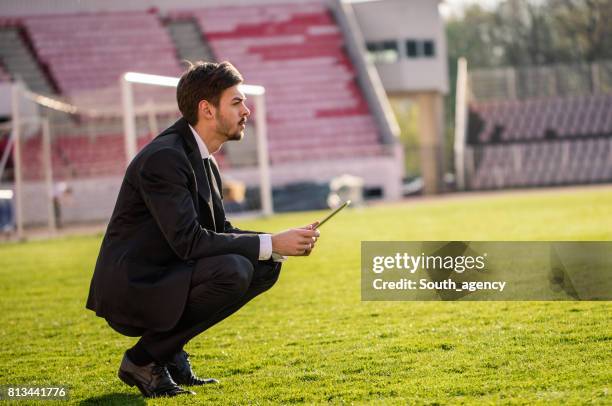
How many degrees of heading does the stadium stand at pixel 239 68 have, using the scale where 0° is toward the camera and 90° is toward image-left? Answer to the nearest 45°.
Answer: approximately 0°

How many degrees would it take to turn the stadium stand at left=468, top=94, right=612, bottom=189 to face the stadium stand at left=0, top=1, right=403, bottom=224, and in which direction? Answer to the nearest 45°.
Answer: approximately 45° to its right

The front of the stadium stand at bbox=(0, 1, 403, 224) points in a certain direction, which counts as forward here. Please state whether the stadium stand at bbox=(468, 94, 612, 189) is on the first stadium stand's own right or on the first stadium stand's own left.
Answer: on the first stadium stand's own left

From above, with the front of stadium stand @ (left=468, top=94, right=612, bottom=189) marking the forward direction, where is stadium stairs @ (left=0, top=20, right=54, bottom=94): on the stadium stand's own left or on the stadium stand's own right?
on the stadium stand's own right

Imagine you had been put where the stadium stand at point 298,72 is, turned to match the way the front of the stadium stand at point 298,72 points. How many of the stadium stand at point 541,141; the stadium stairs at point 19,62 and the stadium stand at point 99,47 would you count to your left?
1

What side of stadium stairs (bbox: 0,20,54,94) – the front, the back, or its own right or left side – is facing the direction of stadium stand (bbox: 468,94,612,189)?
left

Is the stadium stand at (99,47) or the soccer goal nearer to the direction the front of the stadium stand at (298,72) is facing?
the soccer goal

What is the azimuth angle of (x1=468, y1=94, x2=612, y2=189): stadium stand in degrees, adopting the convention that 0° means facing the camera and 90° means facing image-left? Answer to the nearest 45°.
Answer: approximately 0°
